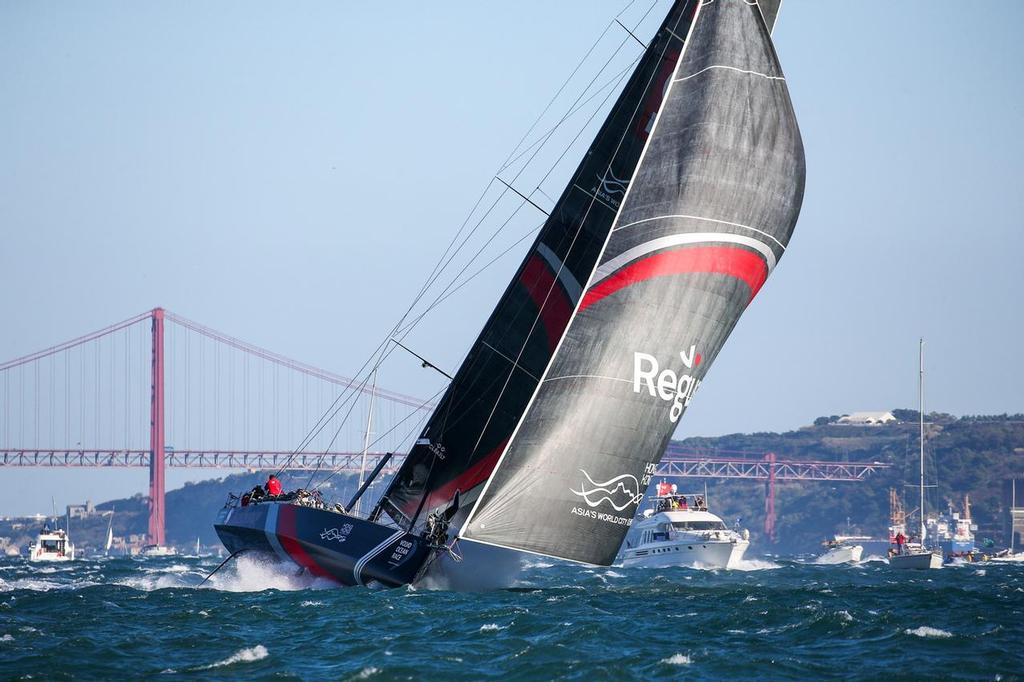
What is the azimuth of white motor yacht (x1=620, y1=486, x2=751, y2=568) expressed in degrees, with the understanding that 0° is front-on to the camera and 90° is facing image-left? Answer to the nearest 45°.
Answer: approximately 315°

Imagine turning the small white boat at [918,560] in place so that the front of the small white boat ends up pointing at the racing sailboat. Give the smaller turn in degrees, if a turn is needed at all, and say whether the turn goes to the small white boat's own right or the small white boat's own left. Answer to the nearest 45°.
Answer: approximately 45° to the small white boat's own right

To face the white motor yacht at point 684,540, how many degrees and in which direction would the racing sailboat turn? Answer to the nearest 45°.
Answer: approximately 135° to its left

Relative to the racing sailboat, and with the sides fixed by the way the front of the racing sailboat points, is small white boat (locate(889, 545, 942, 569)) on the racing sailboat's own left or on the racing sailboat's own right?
on the racing sailboat's own left
